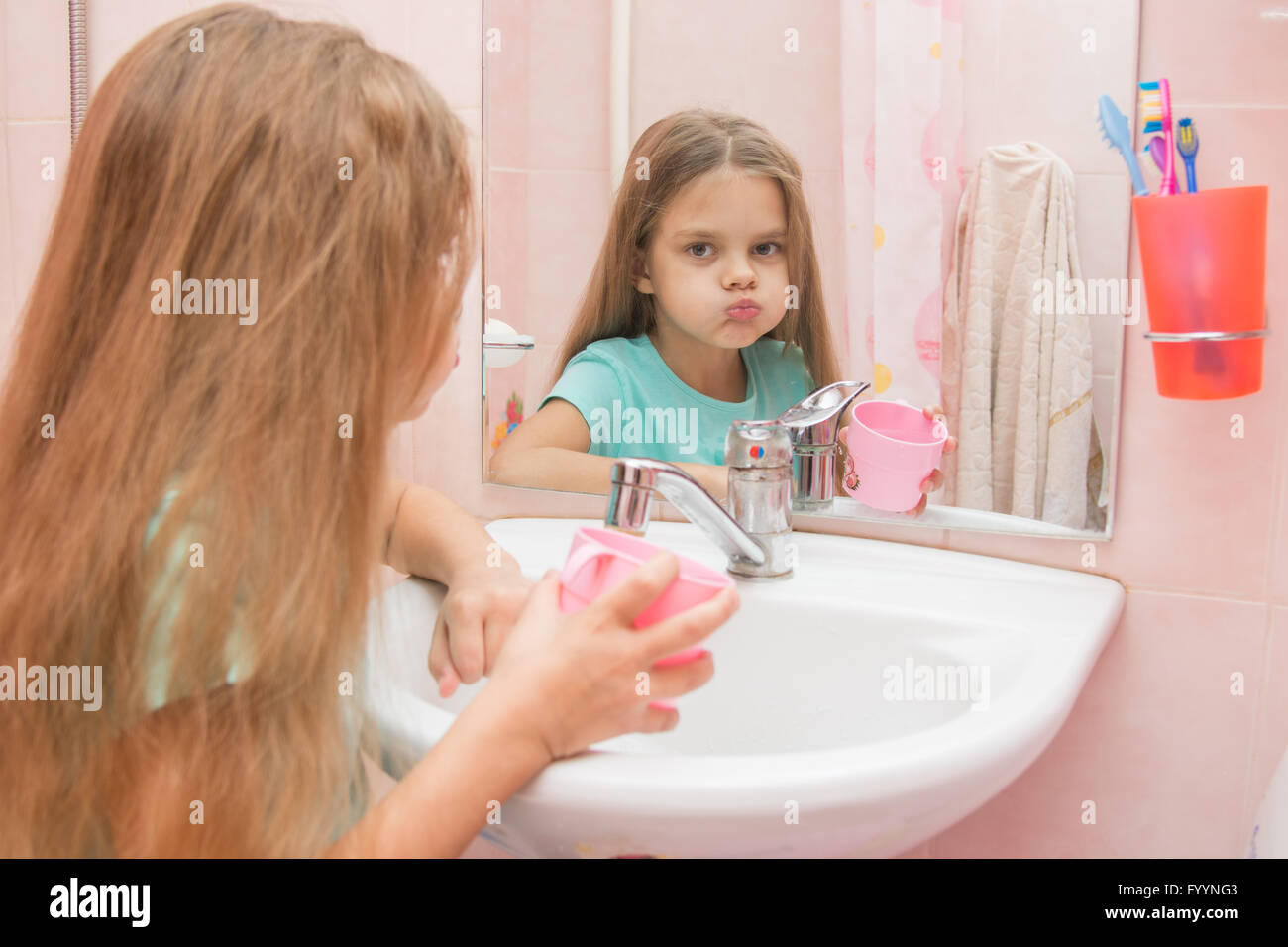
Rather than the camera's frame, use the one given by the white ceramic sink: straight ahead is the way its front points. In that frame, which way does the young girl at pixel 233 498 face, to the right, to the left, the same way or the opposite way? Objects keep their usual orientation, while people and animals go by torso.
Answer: the opposite way

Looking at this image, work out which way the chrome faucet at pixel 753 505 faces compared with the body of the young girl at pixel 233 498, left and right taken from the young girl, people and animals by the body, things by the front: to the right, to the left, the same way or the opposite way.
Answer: the opposite way

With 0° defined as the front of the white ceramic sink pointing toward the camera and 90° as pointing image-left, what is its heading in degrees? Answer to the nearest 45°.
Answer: approximately 45°

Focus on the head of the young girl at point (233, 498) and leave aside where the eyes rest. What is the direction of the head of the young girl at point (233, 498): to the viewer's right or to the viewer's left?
to the viewer's right

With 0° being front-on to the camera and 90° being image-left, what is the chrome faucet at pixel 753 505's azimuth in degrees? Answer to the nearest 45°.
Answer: approximately 45°

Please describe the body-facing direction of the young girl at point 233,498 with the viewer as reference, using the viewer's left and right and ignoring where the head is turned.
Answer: facing away from the viewer and to the right of the viewer
